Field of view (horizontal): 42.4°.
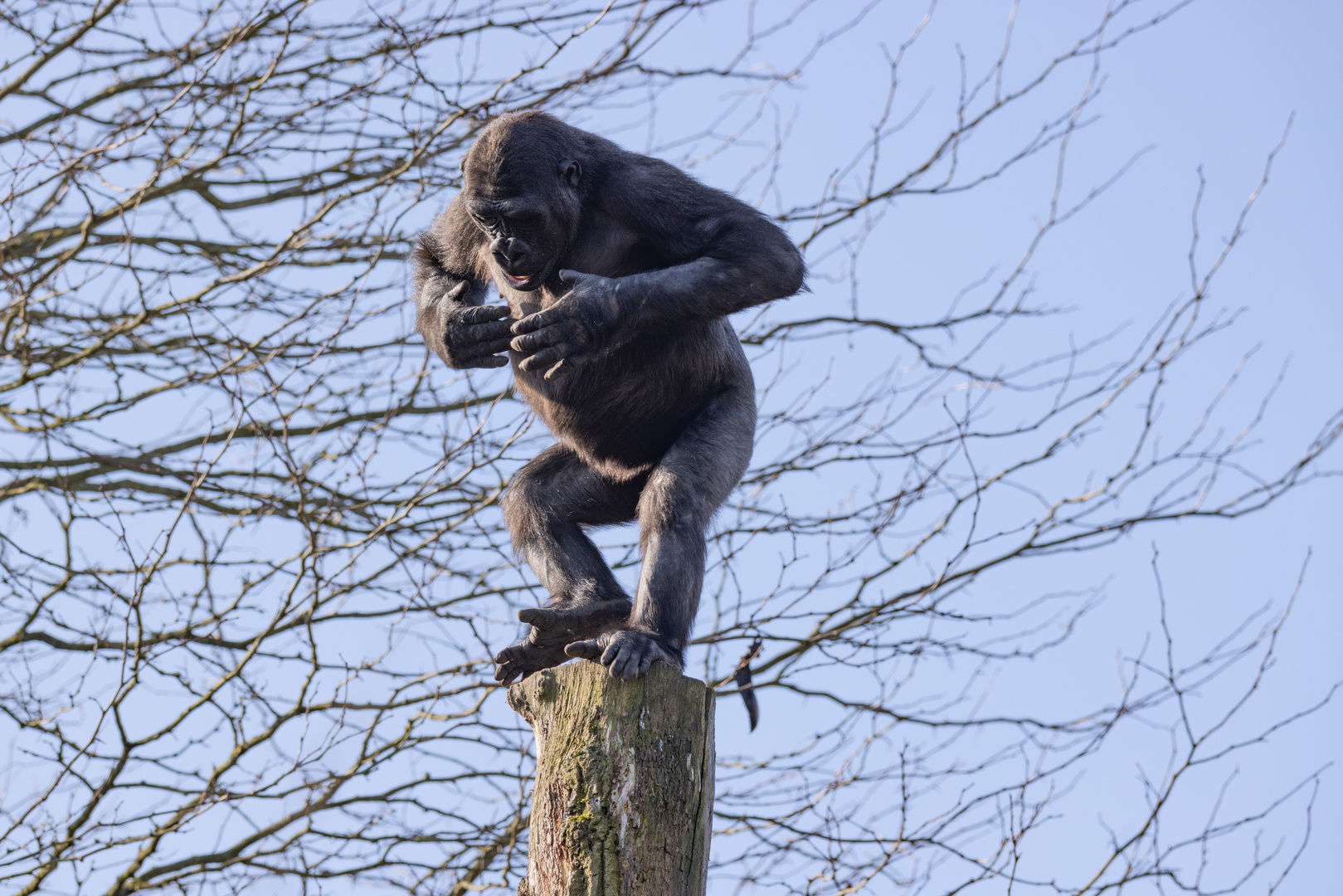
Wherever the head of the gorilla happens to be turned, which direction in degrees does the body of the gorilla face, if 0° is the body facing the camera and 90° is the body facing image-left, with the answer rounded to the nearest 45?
approximately 45°
